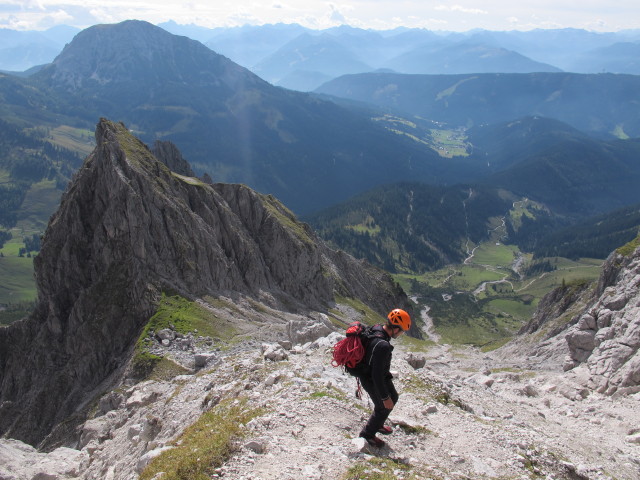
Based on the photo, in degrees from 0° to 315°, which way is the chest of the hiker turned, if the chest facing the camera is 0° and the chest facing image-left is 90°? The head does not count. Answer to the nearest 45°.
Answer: approximately 270°
